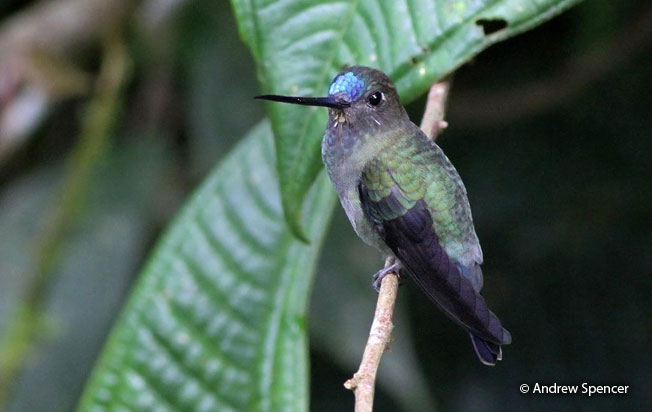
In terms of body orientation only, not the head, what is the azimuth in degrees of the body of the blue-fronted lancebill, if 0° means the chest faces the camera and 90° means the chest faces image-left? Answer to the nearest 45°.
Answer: approximately 90°

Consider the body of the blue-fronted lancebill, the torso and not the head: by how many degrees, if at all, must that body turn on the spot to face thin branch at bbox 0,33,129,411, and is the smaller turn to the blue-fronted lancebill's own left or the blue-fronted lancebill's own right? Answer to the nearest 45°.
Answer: approximately 45° to the blue-fronted lancebill's own right
